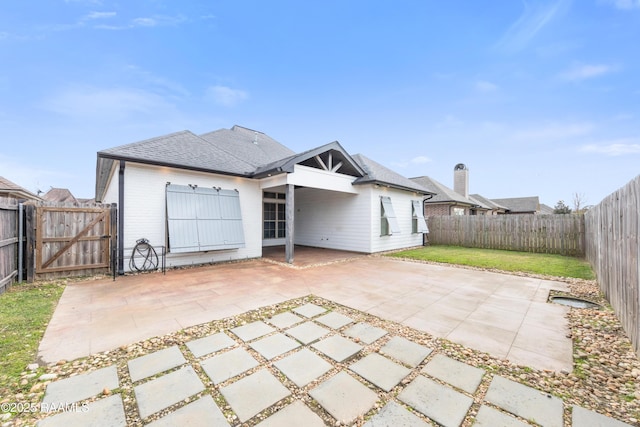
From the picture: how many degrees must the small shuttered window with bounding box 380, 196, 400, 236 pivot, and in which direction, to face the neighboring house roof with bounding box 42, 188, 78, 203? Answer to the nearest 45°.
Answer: approximately 135° to its right

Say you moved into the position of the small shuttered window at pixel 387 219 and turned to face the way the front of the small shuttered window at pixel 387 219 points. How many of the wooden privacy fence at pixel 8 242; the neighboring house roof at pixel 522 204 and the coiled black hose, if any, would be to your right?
2

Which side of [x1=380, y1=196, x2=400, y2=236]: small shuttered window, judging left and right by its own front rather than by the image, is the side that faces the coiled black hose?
right

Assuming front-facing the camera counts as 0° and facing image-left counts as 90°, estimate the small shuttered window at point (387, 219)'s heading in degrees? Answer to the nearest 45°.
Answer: approximately 315°

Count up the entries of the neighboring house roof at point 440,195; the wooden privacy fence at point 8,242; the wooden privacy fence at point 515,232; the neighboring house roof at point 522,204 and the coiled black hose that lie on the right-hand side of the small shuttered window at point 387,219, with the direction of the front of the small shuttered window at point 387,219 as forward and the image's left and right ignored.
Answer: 2

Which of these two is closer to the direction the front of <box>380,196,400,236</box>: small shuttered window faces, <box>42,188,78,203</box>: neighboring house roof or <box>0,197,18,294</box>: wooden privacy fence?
the wooden privacy fence

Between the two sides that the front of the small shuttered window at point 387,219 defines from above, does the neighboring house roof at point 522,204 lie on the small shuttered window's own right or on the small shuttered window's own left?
on the small shuttered window's own left

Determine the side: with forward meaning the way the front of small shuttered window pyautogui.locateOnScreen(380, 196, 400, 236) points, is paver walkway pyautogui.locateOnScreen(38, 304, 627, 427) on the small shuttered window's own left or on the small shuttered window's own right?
on the small shuttered window's own right

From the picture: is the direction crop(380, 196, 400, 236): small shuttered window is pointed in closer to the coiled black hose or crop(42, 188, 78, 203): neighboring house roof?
the coiled black hose

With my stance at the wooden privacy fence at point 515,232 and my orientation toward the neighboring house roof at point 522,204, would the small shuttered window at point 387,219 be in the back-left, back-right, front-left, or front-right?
back-left

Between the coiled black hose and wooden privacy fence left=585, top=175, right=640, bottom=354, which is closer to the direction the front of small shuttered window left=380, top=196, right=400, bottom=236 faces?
the wooden privacy fence

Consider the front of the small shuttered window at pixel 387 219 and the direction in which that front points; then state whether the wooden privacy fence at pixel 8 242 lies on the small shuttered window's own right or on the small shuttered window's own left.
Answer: on the small shuttered window's own right
